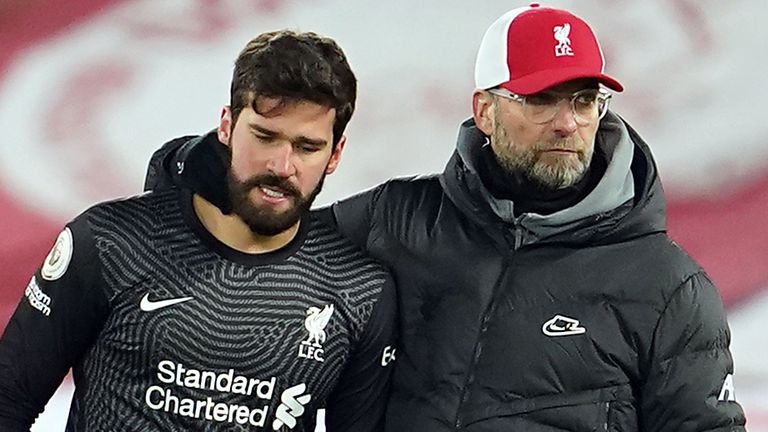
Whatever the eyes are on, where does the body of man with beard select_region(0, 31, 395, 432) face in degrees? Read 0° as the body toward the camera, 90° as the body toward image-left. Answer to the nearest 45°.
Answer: approximately 0°

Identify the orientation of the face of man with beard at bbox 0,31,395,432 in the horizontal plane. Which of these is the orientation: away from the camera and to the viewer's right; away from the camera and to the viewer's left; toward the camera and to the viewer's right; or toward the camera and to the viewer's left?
toward the camera and to the viewer's right

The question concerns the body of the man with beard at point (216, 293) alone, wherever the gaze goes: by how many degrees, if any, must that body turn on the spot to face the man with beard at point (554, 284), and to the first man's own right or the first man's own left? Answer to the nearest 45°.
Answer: approximately 90° to the first man's own left
